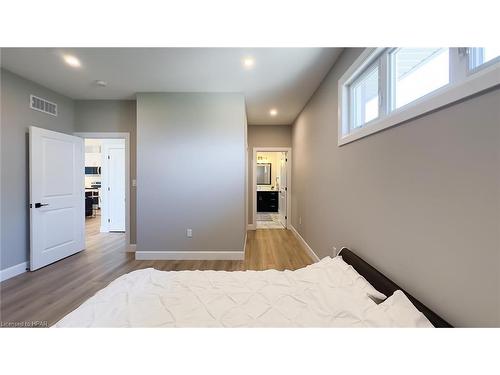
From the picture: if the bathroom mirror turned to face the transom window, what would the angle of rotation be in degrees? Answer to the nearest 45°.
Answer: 0° — it already faces it

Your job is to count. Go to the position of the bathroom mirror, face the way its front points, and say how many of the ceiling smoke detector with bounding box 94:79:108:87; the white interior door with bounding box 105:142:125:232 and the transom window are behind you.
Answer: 0

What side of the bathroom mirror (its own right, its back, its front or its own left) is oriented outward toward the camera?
front

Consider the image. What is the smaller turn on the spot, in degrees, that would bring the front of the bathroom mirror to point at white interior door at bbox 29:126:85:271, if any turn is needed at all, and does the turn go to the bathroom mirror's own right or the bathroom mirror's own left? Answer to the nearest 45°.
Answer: approximately 45° to the bathroom mirror's own right

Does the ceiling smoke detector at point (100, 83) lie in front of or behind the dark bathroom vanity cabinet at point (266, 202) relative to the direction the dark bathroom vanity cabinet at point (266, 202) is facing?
in front

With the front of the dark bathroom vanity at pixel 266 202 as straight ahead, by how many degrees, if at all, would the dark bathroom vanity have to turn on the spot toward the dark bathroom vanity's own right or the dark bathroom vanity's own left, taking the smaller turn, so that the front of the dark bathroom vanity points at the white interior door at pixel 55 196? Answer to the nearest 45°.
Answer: approximately 45° to the dark bathroom vanity's own right

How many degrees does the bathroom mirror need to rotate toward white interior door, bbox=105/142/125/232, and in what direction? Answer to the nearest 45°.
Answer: approximately 45° to its right

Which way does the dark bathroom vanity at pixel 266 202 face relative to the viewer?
toward the camera

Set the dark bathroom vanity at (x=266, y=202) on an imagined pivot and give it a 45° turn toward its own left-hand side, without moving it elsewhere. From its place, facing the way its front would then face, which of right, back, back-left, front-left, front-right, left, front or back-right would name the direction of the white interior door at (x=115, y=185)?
right

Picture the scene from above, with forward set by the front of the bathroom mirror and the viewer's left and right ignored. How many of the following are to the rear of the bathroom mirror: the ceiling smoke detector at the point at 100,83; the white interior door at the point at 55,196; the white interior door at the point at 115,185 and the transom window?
0

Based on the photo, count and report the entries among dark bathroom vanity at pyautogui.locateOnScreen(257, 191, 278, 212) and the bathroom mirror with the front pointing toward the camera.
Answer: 2

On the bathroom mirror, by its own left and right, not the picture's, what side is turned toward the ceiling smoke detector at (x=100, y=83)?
front

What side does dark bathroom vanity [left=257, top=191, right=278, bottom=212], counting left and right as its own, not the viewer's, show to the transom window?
front

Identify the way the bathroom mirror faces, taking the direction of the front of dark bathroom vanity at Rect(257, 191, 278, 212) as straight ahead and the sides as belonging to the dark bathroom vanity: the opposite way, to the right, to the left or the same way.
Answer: the same way
